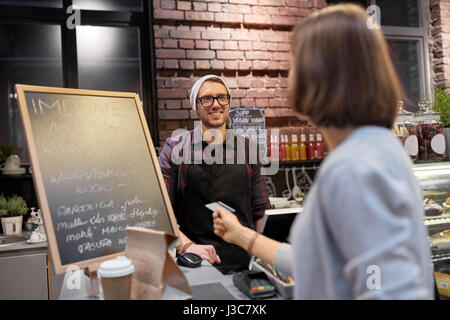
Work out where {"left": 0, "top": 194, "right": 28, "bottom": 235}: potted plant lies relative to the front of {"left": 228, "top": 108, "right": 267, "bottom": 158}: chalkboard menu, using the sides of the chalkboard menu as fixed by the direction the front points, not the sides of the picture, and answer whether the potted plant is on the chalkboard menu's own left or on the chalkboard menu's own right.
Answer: on the chalkboard menu's own right

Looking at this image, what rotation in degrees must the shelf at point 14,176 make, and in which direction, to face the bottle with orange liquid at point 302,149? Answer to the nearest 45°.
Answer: approximately 90° to its left

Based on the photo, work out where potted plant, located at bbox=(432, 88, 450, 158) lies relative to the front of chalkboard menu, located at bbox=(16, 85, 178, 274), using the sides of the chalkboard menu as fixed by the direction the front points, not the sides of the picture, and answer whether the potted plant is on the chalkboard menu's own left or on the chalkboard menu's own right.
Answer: on the chalkboard menu's own left

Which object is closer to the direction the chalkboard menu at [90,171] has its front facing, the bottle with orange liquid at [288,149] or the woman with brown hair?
the woman with brown hair

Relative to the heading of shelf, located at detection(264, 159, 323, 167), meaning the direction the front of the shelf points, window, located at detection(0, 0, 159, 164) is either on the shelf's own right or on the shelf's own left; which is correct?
on the shelf's own right

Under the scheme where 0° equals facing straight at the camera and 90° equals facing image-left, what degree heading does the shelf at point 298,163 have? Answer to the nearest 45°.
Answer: approximately 0°

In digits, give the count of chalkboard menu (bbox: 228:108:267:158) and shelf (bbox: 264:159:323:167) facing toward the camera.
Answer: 2
